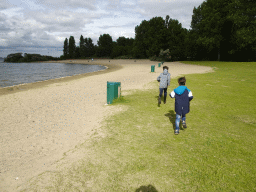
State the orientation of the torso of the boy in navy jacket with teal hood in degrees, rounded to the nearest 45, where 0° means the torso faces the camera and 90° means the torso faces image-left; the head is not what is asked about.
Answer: approximately 180°

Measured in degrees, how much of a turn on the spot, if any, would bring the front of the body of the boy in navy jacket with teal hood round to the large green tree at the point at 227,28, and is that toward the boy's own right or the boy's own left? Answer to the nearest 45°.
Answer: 0° — they already face it

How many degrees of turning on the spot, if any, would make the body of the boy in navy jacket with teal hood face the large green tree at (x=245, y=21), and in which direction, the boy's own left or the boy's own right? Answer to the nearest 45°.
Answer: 0° — they already face it
